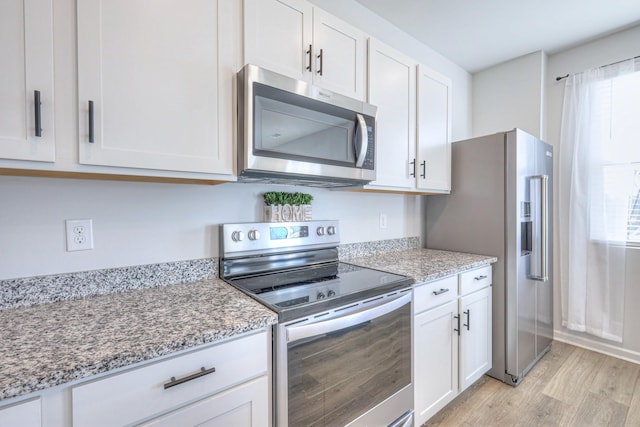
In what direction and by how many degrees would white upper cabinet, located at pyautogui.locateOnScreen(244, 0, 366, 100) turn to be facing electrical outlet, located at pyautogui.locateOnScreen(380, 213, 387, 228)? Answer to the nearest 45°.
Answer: approximately 90° to its left

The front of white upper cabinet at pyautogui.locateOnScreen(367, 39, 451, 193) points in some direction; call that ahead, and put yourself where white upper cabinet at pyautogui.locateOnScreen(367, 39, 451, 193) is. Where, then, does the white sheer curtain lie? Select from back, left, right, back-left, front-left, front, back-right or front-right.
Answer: left

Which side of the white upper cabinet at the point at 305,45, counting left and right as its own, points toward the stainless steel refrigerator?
left

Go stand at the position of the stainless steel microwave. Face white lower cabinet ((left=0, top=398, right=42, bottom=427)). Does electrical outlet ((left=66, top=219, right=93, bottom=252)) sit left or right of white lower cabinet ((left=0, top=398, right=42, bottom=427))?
right

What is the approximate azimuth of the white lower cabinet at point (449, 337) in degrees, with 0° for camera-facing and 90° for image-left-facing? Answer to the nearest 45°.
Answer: approximately 315°

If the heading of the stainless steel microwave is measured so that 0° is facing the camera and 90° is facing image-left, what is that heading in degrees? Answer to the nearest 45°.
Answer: approximately 315°

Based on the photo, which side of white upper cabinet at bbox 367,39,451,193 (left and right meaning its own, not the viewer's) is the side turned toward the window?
left

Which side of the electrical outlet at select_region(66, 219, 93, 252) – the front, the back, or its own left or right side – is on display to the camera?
front

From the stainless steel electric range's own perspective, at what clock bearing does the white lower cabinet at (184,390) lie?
The white lower cabinet is roughly at 3 o'clock from the stainless steel electric range.
